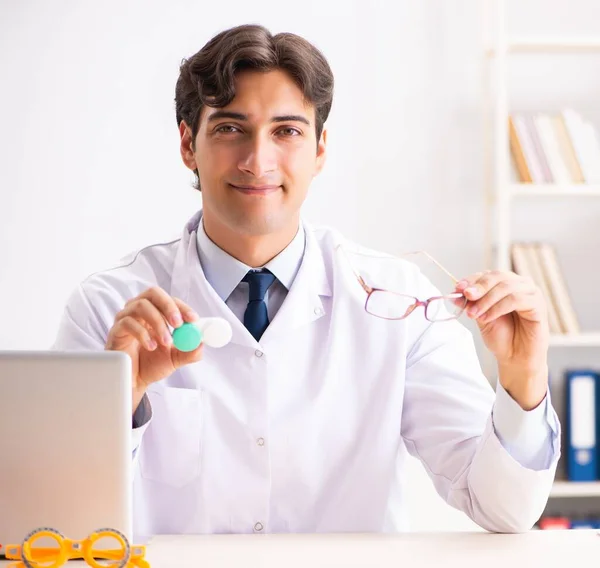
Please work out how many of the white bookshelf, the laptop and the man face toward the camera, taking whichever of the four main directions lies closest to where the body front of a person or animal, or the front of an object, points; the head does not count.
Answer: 2

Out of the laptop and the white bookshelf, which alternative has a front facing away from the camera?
the laptop

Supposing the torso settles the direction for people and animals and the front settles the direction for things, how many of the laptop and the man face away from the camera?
1

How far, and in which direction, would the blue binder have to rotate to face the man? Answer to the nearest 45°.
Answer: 0° — it already faces them

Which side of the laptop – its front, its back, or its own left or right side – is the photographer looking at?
back

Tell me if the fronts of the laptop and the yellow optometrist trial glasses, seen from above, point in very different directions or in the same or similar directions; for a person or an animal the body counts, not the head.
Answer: very different directions

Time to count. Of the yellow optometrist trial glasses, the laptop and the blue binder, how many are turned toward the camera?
2
